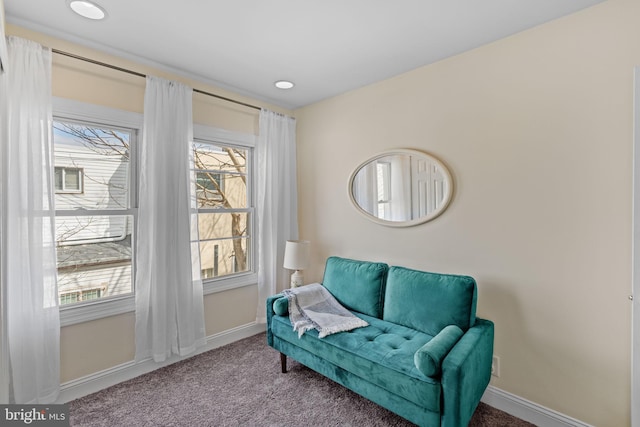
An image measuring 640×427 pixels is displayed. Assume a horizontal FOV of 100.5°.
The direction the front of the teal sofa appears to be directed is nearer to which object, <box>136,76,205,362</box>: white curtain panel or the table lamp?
the white curtain panel

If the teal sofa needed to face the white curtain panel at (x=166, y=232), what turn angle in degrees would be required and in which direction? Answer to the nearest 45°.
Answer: approximately 45° to its right

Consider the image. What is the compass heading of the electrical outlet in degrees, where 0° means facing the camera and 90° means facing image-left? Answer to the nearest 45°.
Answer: approximately 45°

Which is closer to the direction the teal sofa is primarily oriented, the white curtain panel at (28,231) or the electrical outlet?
the white curtain panel

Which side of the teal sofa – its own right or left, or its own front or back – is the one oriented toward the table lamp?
right

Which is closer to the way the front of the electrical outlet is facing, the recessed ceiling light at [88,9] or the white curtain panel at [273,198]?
the recessed ceiling light
